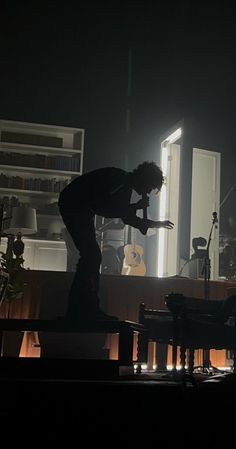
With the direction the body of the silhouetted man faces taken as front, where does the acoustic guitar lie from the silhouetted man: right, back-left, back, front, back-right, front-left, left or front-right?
left

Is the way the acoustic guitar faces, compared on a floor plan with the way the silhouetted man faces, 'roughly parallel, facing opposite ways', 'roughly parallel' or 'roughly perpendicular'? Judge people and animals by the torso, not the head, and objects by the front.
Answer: roughly perpendicular

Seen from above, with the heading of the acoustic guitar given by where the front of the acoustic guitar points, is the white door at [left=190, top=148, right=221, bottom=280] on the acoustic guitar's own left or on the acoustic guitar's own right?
on the acoustic guitar's own left

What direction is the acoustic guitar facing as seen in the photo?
toward the camera

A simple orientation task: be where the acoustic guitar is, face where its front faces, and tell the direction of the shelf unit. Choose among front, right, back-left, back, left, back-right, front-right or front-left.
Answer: right

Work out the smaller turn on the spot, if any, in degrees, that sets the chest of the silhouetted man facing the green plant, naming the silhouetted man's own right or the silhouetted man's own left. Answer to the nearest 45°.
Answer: approximately 135° to the silhouetted man's own left

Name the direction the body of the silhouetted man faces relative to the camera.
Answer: to the viewer's right

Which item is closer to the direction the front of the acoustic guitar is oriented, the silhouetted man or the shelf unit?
the silhouetted man

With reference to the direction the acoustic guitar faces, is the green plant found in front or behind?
in front

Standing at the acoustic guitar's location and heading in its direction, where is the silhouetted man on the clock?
The silhouetted man is roughly at 12 o'clock from the acoustic guitar.

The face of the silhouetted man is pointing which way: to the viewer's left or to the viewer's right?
to the viewer's right

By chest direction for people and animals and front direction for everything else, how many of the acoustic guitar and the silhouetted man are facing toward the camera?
1
